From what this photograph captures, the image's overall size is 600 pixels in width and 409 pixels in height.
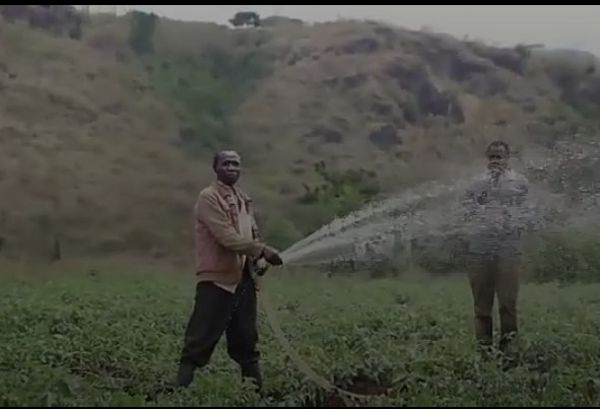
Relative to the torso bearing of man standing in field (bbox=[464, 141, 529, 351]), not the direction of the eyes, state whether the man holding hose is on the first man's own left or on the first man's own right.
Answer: on the first man's own right

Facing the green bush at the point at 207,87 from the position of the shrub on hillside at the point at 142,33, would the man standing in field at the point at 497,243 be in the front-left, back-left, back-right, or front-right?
front-right

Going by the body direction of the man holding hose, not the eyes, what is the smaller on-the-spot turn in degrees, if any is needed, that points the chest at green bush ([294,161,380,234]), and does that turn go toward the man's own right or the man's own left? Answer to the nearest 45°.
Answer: approximately 135° to the man's own left

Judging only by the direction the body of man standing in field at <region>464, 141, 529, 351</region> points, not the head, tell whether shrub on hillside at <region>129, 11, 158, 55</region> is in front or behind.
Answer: behind

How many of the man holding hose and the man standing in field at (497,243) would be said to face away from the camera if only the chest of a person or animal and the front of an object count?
0

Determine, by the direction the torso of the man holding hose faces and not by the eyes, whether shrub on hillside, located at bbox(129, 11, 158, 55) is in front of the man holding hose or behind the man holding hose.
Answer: behind

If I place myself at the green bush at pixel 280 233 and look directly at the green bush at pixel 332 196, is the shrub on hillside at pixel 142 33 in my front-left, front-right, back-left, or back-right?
front-left

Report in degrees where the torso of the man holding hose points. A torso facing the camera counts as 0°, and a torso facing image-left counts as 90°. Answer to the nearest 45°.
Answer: approximately 315°

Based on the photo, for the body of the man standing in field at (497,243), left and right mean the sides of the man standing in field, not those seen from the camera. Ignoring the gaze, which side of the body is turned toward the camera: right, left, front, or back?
front
